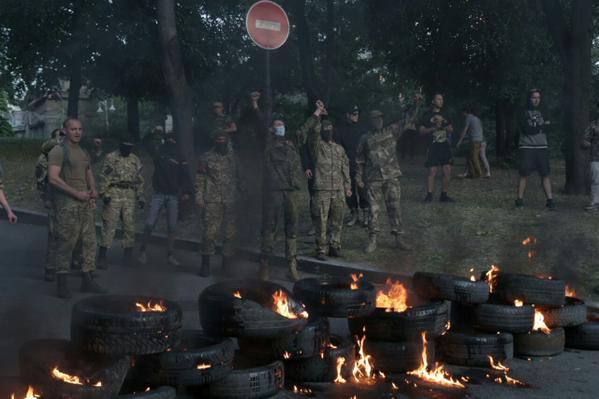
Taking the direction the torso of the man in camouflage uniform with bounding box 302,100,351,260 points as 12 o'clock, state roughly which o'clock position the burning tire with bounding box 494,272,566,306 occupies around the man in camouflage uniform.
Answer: The burning tire is roughly at 11 o'clock from the man in camouflage uniform.

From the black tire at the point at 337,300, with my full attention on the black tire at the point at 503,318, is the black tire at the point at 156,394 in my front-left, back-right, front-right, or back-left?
back-right

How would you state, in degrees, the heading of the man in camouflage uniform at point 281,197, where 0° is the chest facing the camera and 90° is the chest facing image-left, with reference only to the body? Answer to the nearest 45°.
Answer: approximately 0°

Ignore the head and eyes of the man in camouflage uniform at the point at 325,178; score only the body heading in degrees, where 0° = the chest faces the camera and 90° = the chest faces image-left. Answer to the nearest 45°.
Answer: approximately 0°

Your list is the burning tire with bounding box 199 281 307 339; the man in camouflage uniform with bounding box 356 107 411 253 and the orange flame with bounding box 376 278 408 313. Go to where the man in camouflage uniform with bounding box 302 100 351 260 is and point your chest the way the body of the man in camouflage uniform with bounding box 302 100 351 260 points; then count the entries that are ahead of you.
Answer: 2
